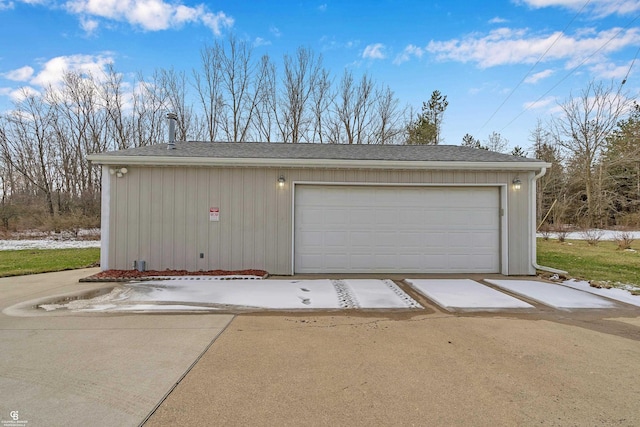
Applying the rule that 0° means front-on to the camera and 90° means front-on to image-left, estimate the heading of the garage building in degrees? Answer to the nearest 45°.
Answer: approximately 0°

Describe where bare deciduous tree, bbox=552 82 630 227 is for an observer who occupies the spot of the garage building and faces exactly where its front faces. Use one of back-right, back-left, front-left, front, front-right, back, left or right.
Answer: back-left
